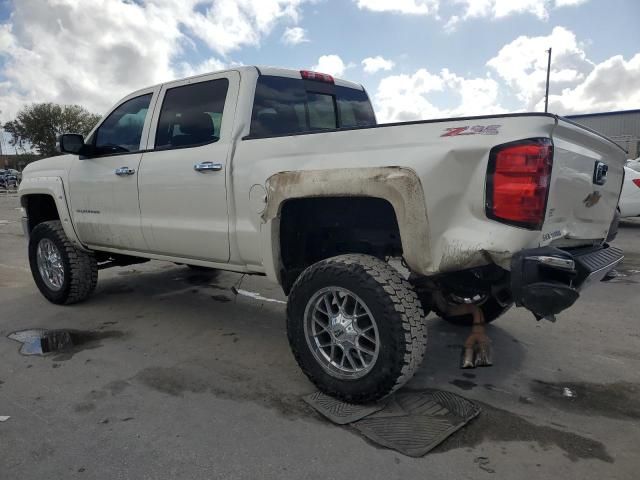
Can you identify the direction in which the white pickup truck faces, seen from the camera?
facing away from the viewer and to the left of the viewer

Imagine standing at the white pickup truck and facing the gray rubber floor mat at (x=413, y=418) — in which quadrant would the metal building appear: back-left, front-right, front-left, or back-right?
back-left

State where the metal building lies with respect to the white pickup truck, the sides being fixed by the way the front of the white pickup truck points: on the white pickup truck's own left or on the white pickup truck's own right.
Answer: on the white pickup truck's own right
